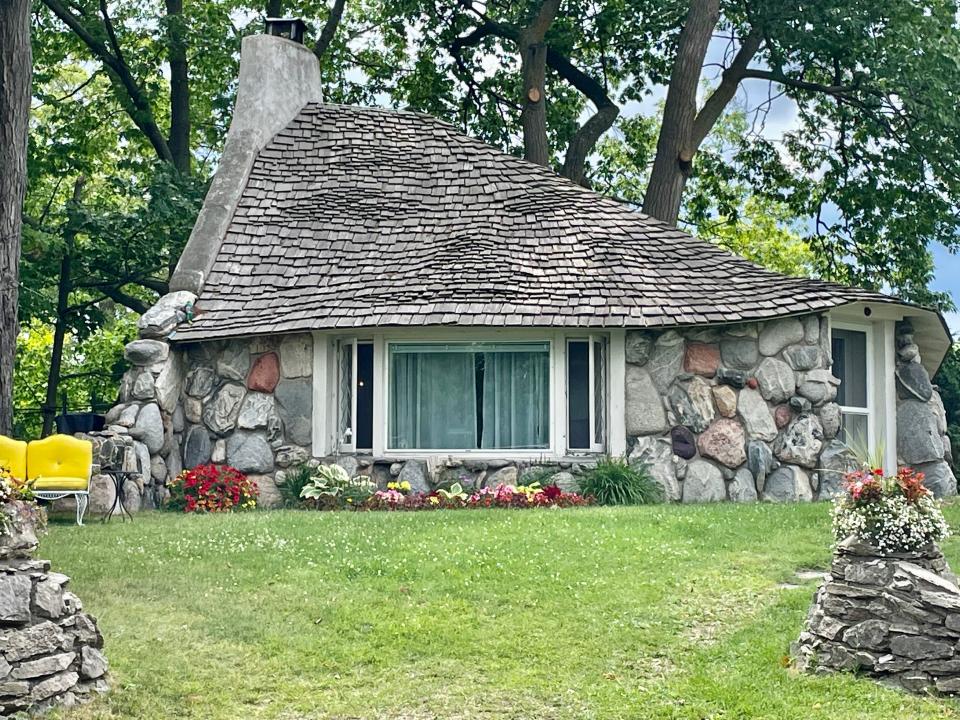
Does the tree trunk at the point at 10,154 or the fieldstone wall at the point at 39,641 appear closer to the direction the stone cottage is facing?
the fieldstone wall

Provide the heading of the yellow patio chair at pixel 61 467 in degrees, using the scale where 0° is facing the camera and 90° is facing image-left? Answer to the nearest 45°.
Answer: approximately 0°

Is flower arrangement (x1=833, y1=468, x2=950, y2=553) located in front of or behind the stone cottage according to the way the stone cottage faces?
in front

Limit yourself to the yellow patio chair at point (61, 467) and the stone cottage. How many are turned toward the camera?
2

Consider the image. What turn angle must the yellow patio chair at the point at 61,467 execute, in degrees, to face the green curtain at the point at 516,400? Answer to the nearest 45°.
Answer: approximately 90° to its left

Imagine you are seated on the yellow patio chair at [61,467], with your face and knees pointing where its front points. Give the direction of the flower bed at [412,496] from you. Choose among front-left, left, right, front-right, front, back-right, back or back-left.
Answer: left

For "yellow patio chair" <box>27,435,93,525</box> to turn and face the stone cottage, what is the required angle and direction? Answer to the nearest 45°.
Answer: approximately 90° to its left

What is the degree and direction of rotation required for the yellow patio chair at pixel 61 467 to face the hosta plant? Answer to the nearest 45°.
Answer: approximately 90° to its left

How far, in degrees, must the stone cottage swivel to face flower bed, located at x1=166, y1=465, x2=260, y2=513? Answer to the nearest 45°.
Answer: approximately 90° to its right

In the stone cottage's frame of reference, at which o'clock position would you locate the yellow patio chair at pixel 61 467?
The yellow patio chair is roughly at 2 o'clock from the stone cottage.

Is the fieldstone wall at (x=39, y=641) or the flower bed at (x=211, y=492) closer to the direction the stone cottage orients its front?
the fieldstone wall

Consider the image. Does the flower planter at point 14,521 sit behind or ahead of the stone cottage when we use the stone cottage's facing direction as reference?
ahead
